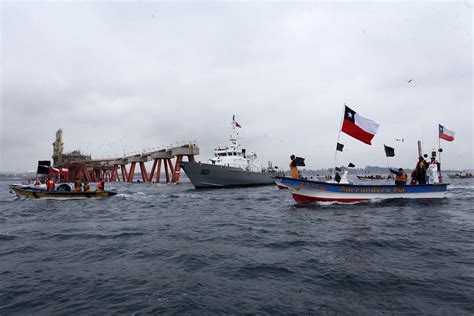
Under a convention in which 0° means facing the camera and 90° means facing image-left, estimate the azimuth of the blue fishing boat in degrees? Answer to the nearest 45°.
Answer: approximately 90°

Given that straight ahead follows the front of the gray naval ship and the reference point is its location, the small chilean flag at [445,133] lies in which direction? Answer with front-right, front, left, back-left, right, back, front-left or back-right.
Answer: left

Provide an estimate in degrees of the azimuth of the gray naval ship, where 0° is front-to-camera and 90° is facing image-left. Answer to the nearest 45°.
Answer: approximately 45°

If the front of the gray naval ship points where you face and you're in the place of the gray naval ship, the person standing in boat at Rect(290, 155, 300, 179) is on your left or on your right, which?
on your left

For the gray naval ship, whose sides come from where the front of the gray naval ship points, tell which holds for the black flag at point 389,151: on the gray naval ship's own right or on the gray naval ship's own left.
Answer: on the gray naval ship's own left

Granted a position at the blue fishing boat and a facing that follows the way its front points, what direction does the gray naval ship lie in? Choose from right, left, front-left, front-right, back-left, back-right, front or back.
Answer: front-right

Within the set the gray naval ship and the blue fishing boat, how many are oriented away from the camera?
0
